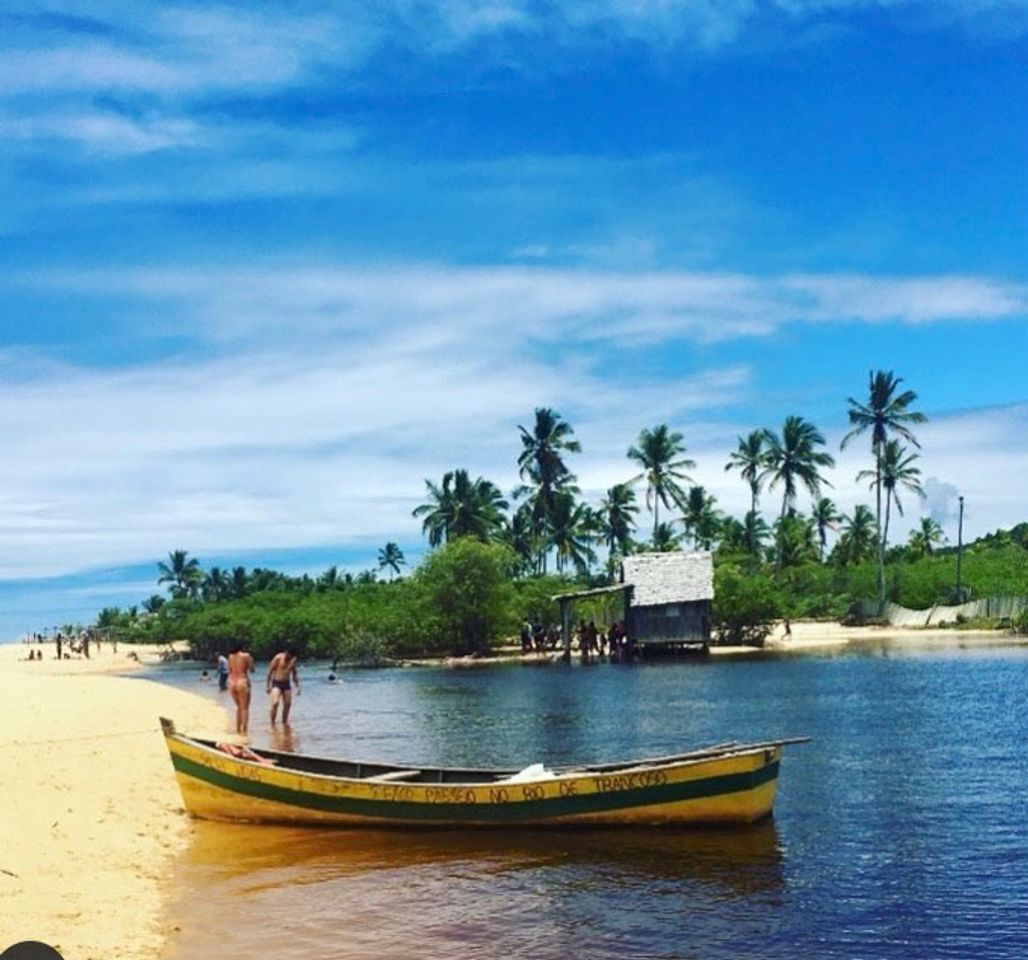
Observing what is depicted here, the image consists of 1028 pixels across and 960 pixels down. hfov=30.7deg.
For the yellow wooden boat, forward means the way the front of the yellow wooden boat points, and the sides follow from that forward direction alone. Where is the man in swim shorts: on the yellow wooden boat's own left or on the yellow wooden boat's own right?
on the yellow wooden boat's own right

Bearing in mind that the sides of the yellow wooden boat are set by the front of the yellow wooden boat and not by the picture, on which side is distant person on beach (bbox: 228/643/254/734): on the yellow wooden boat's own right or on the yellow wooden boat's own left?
on the yellow wooden boat's own right

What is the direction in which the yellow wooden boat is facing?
to the viewer's left
